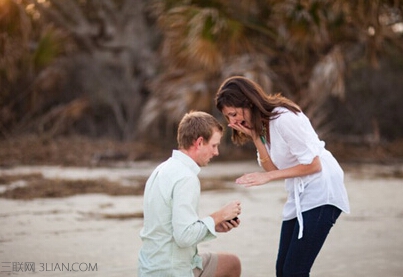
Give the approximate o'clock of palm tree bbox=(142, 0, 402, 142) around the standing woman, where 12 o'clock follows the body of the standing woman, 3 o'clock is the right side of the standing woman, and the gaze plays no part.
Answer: The palm tree is roughly at 3 o'clock from the standing woman.

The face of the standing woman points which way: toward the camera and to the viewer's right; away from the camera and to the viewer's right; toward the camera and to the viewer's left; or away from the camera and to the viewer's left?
toward the camera and to the viewer's left

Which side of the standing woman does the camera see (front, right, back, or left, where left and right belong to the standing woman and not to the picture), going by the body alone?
left
